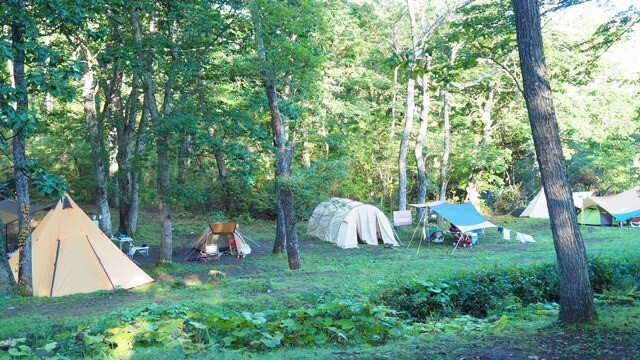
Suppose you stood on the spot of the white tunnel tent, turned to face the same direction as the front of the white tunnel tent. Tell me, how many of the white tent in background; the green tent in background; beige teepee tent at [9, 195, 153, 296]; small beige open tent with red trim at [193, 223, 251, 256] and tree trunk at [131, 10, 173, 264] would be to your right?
3

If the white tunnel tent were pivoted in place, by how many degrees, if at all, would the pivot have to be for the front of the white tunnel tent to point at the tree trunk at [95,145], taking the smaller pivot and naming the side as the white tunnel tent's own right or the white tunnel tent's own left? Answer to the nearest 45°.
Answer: approximately 90° to the white tunnel tent's own right

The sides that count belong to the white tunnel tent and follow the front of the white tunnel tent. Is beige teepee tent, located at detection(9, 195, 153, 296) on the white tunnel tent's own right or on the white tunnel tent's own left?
on the white tunnel tent's own right

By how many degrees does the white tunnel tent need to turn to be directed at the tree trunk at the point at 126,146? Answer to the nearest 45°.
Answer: approximately 135° to its right

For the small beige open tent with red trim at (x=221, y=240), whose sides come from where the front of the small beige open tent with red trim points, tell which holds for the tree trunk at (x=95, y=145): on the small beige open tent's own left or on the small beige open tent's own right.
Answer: on the small beige open tent's own right

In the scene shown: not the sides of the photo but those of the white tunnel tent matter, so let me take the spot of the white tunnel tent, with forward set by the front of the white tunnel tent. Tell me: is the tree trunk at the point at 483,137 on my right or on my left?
on my left

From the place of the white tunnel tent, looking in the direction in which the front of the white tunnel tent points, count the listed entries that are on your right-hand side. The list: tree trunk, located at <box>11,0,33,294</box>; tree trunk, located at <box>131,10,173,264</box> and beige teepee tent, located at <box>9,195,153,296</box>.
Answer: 3

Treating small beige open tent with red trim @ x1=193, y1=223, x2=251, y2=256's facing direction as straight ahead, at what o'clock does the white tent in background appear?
The white tent in background is roughly at 8 o'clock from the small beige open tent with red trim.

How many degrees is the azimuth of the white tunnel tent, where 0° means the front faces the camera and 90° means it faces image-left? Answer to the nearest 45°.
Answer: approximately 315°

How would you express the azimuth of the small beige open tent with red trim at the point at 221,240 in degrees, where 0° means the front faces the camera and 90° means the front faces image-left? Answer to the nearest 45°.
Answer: approximately 0°

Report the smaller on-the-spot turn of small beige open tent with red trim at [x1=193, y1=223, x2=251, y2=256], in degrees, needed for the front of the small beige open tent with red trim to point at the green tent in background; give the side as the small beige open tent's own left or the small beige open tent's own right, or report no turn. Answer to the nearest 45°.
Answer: approximately 90° to the small beige open tent's own left

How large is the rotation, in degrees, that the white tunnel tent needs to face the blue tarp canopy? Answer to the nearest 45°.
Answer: approximately 45° to its left

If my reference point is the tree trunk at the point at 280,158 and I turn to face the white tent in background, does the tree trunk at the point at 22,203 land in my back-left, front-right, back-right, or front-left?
back-left

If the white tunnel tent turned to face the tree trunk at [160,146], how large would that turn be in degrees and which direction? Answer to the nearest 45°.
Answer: approximately 90° to its right

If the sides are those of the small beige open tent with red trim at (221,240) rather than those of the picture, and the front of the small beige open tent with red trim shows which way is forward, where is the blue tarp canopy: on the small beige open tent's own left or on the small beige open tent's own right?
on the small beige open tent's own left
